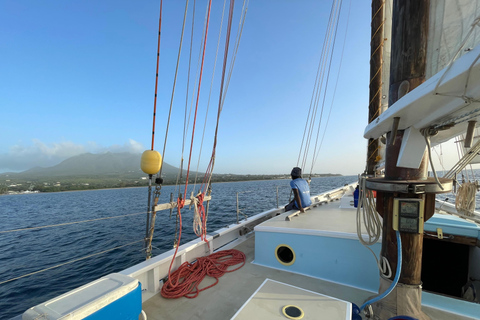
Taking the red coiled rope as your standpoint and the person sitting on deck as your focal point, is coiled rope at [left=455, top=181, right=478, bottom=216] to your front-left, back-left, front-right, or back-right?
front-right

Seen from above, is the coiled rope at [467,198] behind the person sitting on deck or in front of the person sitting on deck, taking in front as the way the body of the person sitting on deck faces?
behind

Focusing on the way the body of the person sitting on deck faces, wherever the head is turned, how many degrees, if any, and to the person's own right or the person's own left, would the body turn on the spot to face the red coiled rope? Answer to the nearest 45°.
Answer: approximately 90° to the person's own left

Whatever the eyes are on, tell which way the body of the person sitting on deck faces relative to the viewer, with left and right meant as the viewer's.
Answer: facing away from the viewer and to the left of the viewer

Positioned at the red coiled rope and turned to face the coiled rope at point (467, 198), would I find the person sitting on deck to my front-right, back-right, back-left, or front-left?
front-left
